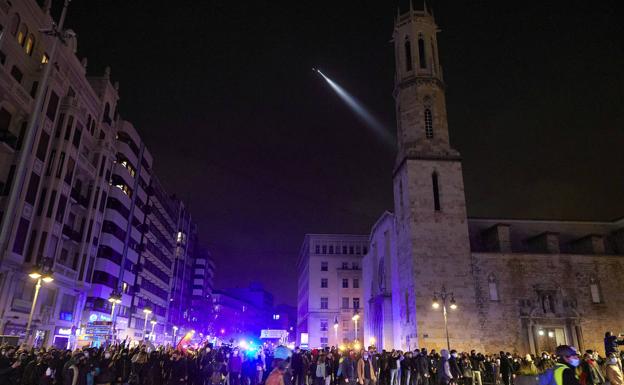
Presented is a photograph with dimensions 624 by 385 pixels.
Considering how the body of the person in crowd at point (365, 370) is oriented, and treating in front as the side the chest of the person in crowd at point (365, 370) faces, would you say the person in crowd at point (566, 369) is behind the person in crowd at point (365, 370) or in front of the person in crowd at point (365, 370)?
in front

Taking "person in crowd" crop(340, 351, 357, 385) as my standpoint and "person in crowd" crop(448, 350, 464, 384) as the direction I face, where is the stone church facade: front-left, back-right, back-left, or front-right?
front-left

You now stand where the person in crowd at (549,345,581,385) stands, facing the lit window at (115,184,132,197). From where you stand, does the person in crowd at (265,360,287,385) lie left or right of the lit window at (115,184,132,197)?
left

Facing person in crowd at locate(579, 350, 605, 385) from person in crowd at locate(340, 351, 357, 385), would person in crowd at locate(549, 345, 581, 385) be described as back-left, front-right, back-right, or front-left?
front-right

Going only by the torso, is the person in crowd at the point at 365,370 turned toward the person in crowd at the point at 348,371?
no

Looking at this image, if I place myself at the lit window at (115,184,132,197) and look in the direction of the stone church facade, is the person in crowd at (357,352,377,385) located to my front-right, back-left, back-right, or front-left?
front-right
